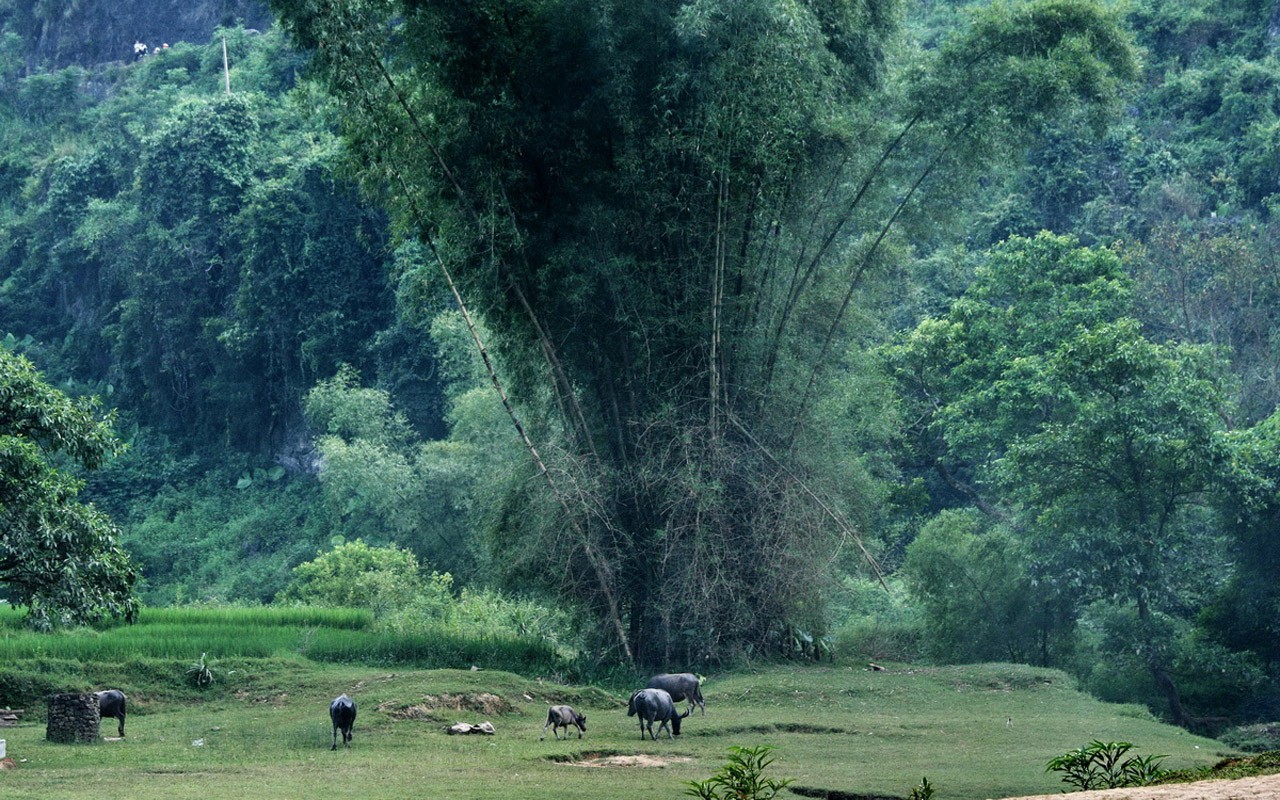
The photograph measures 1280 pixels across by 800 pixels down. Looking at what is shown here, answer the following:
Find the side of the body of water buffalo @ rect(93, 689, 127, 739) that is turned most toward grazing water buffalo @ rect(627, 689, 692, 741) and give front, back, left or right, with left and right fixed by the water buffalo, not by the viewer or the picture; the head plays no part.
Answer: back

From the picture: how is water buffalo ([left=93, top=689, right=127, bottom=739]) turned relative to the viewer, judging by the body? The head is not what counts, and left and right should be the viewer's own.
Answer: facing to the left of the viewer
